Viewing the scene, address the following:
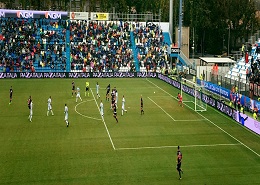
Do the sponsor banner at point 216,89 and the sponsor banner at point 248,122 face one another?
no

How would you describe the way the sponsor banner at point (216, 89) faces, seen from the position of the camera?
facing the viewer and to the left of the viewer

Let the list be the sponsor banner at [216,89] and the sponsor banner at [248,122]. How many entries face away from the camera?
0

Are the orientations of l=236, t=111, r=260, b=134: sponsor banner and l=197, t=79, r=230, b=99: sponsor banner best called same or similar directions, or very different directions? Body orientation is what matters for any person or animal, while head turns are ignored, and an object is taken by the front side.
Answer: same or similar directions

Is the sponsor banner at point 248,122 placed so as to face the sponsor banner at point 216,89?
no

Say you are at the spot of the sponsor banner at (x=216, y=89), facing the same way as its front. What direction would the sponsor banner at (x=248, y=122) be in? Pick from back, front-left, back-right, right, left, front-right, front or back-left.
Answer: front-left
